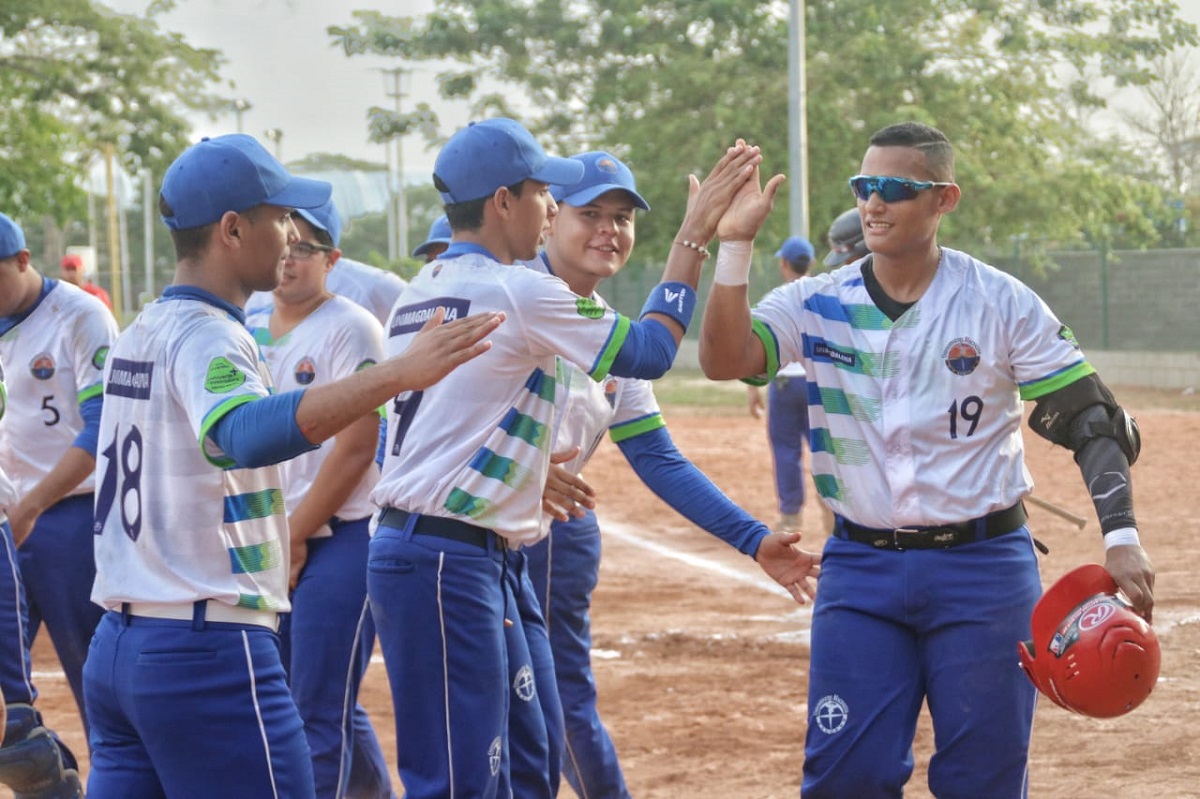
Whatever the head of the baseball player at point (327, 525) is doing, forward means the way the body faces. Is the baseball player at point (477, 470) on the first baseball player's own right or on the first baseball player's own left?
on the first baseball player's own left

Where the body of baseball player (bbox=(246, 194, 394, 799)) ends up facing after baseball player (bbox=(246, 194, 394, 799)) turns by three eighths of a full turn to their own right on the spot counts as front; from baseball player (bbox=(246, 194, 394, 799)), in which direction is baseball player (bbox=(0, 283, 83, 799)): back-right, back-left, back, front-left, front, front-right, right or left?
left

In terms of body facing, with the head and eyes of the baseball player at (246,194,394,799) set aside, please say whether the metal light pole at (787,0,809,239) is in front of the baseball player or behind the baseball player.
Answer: behind

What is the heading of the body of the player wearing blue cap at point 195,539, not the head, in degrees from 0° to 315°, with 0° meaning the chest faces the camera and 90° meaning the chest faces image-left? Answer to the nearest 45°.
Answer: approximately 225°

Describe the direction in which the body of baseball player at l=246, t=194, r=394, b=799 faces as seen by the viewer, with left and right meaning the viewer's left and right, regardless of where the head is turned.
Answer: facing the viewer and to the left of the viewer

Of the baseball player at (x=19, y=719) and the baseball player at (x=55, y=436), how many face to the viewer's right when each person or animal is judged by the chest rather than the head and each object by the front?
1

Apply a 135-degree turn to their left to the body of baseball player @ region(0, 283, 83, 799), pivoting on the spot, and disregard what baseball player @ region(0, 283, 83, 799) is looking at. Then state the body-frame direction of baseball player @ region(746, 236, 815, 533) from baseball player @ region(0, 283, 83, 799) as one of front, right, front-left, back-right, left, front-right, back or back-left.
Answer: right

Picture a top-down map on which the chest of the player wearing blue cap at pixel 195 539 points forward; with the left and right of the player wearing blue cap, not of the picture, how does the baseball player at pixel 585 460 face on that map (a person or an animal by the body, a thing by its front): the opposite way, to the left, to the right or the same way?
to the right

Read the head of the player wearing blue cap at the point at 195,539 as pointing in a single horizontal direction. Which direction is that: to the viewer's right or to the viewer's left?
to the viewer's right

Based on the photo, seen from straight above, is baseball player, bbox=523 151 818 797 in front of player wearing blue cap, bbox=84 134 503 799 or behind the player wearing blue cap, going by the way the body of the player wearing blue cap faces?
in front

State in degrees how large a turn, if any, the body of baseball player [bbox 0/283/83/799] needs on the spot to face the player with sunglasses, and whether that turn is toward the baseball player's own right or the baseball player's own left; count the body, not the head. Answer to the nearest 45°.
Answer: approximately 45° to the baseball player's own right

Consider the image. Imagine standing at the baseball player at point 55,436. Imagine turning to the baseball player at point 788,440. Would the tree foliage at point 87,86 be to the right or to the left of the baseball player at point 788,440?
left

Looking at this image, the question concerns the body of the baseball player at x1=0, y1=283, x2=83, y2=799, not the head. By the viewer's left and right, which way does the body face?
facing to the right of the viewer

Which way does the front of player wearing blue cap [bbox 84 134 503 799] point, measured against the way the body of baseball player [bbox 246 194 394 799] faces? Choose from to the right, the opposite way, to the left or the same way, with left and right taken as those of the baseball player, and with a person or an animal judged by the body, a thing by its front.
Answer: the opposite way

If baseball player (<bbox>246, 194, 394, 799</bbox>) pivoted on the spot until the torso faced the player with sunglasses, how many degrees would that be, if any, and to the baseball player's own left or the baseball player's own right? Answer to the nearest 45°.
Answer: approximately 90° to the baseball player's own left
